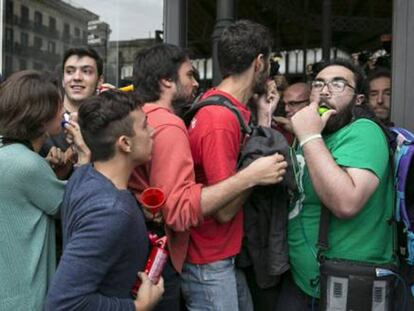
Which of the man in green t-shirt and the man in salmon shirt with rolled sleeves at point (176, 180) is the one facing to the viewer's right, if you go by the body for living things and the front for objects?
the man in salmon shirt with rolled sleeves

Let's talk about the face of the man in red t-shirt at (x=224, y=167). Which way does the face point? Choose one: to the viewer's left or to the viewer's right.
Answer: to the viewer's right

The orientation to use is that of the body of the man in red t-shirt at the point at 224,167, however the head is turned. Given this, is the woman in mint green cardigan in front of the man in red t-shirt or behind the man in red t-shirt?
behind

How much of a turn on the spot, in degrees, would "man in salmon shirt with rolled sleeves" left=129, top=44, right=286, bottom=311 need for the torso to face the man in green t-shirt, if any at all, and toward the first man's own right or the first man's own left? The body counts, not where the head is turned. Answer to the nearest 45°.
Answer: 0° — they already face them

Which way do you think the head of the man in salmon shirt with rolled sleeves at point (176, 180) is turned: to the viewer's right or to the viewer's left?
to the viewer's right

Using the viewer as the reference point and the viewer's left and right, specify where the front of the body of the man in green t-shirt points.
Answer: facing the viewer and to the left of the viewer

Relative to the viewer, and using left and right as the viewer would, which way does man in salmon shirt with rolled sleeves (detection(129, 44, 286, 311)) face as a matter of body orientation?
facing to the right of the viewer

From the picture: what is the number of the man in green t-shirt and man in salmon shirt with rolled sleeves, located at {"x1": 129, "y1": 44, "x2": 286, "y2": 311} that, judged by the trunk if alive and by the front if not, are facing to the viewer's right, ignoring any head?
1

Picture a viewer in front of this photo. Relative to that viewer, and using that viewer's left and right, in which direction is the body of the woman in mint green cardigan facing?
facing away from the viewer and to the right of the viewer

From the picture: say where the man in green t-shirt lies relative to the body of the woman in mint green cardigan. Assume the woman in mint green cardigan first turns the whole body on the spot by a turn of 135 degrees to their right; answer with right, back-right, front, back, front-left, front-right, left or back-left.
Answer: left

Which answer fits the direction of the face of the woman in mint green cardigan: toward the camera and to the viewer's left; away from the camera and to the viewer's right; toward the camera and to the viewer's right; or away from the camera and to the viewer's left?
away from the camera and to the viewer's right
